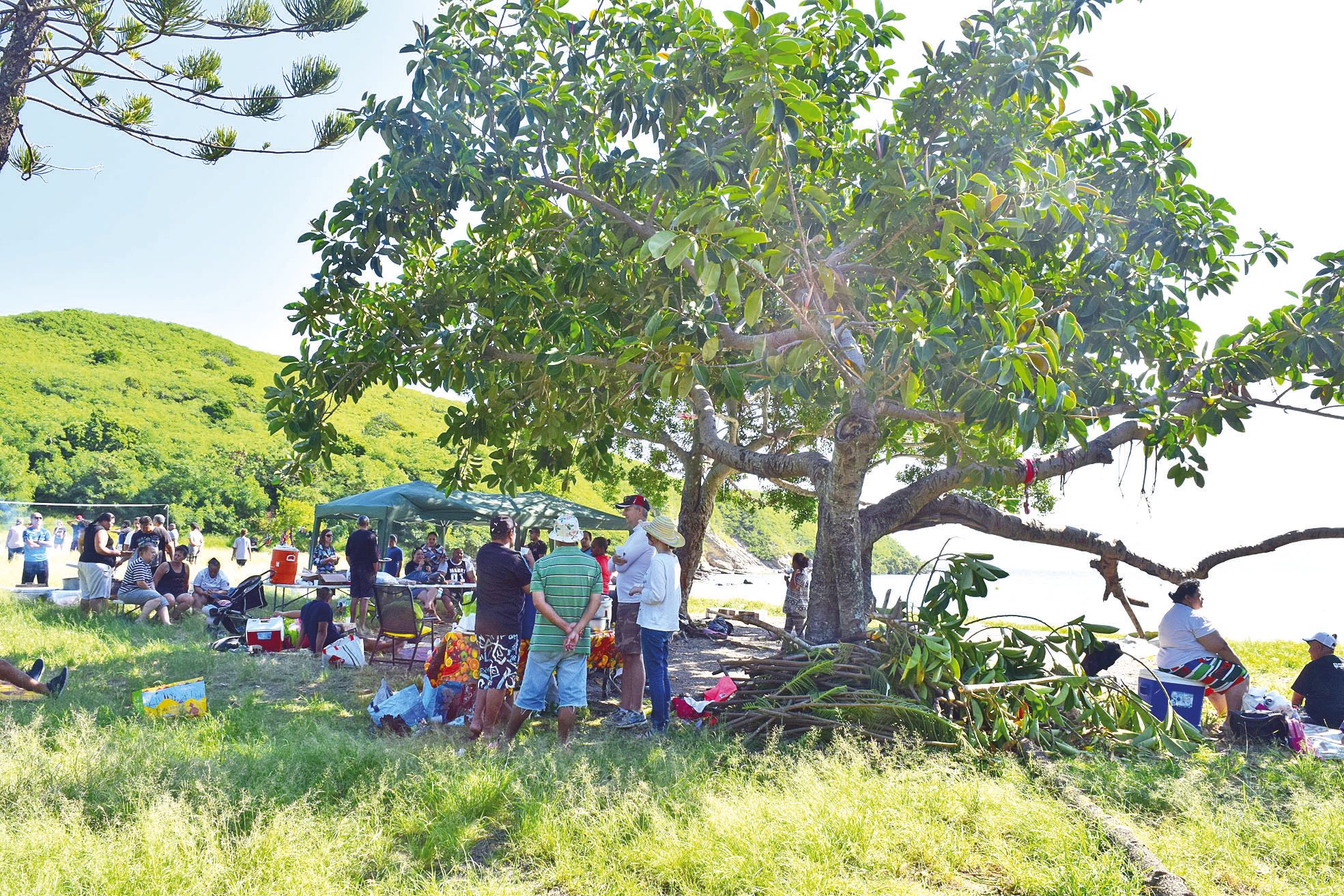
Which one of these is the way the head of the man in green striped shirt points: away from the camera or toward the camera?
away from the camera

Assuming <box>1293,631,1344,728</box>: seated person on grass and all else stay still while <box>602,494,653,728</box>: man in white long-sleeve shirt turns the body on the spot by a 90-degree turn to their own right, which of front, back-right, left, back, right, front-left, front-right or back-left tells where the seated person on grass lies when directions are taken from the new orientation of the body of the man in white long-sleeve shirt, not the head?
right

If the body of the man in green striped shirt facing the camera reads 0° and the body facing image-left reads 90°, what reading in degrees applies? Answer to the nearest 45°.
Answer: approximately 180°

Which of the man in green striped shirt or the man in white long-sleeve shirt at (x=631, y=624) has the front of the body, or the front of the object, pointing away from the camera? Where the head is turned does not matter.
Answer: the man in green striped shirt

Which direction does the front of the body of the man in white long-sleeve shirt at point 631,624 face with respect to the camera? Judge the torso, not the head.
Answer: to the viewer's left

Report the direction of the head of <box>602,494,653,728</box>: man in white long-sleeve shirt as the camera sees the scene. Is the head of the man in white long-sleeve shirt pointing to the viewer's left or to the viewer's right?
to the viewer's left

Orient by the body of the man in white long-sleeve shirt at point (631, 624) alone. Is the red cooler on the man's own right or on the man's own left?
on the man's own right

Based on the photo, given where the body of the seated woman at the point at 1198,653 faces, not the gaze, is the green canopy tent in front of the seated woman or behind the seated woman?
behind

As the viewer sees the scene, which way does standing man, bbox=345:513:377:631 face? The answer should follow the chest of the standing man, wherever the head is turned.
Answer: away from the camera

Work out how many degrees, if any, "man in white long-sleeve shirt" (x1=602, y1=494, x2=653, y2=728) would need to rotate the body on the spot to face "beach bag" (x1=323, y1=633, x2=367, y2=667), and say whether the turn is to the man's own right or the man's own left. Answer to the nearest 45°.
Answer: approximately 45° to the man's own right

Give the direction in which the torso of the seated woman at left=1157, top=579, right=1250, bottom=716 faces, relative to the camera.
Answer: to the viewer's right
